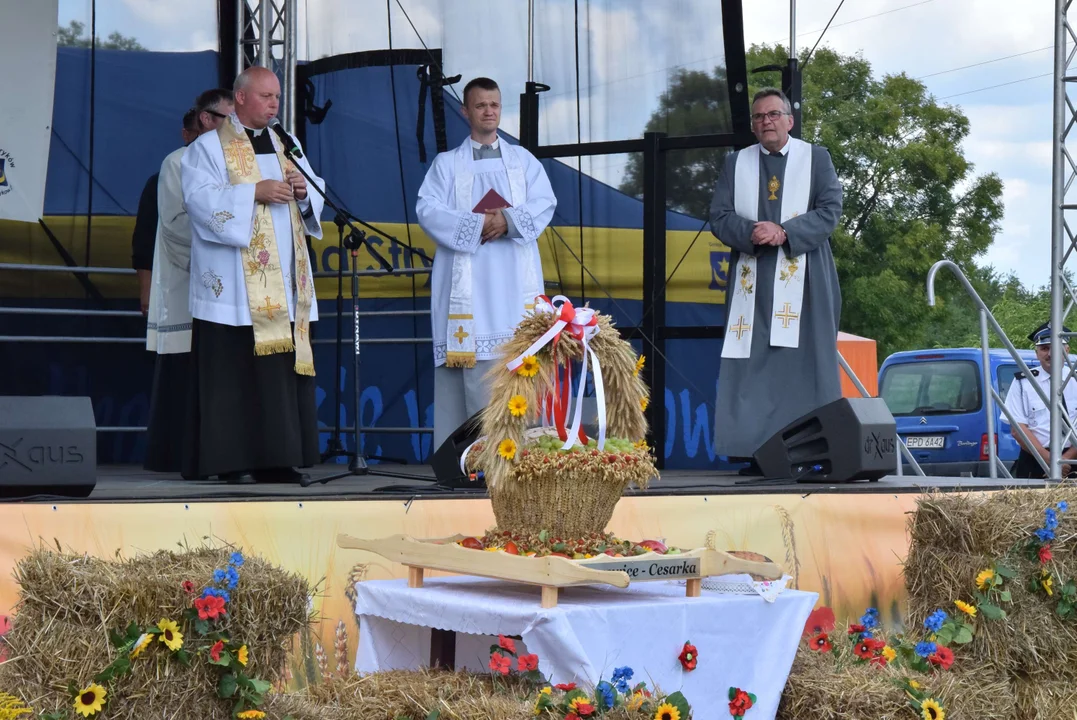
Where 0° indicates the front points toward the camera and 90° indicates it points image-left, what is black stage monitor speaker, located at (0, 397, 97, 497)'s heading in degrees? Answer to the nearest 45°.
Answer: approximately 180°

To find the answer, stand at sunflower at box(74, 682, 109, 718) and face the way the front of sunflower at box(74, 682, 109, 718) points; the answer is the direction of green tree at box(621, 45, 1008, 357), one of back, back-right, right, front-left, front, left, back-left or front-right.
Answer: back-left

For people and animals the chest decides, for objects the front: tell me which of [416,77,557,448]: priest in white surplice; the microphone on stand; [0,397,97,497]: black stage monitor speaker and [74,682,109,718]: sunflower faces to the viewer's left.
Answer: the microphone on stand

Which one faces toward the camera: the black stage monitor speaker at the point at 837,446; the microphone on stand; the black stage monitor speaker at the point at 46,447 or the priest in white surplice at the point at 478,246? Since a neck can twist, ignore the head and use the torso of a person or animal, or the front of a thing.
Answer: the priest in white surplice

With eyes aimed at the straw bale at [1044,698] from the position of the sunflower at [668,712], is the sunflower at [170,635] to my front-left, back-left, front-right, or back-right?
back-left

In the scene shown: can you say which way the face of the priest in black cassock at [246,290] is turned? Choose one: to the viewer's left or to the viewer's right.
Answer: to the viewer's right

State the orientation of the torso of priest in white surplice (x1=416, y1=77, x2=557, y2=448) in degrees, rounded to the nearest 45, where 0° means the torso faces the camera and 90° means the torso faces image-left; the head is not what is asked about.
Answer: approximately 0°

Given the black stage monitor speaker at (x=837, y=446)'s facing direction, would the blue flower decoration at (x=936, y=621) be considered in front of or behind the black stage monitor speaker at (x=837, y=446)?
behind

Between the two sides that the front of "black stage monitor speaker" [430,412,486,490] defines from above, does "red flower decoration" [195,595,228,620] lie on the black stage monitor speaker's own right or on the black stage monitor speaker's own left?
on the black stage monitor speaker's own left

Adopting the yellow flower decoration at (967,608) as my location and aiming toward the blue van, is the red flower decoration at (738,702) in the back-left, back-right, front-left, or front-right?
back-left

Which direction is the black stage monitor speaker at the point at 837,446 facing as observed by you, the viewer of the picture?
facing away from the viewer and to the left of the viewer

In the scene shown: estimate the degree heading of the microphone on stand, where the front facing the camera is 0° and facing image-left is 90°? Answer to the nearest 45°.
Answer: approximately 90°

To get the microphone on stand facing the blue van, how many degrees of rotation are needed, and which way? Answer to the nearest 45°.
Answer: approximately 135° to its right

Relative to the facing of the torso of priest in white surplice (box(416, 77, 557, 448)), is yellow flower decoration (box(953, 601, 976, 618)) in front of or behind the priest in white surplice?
in front
